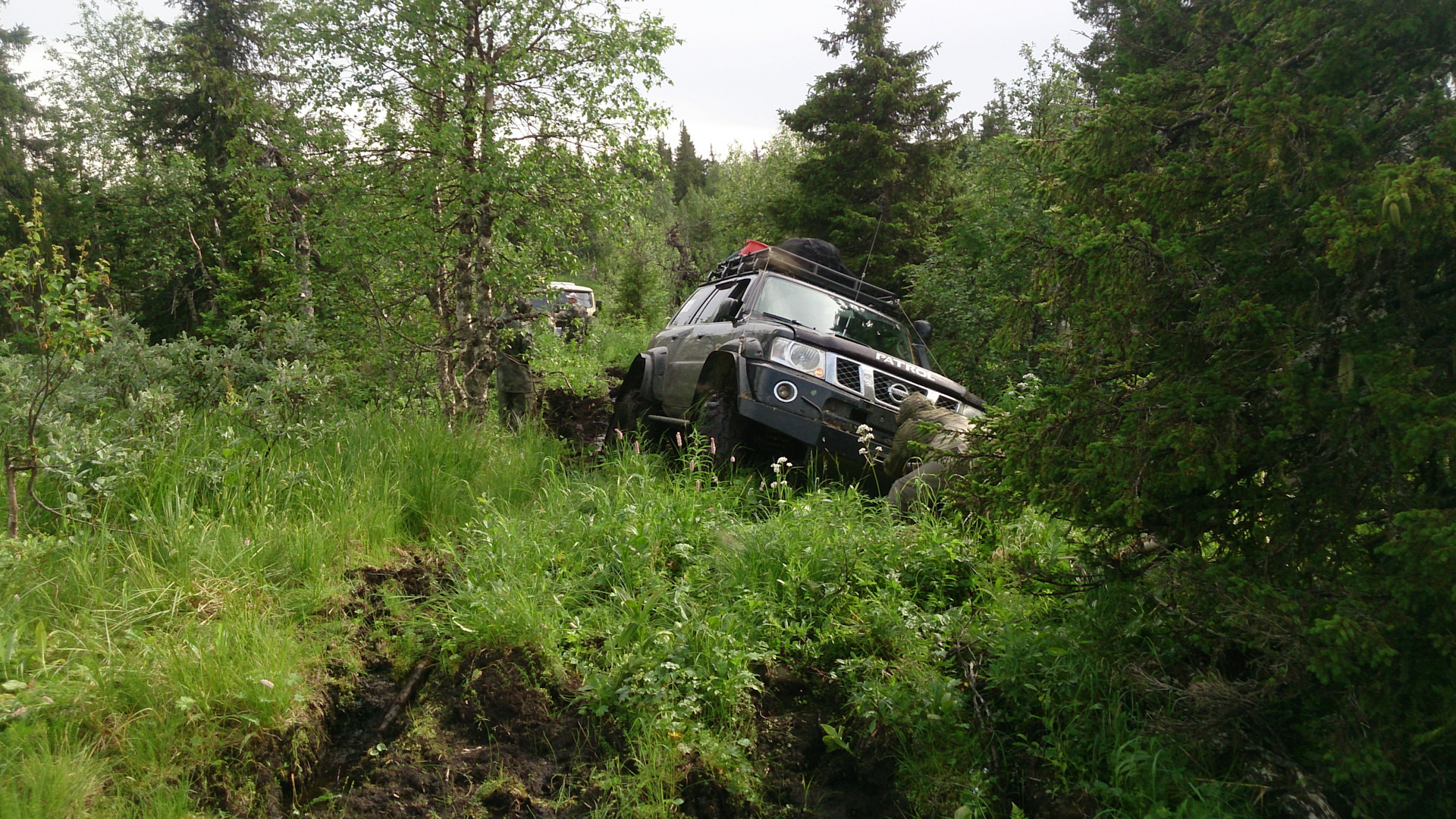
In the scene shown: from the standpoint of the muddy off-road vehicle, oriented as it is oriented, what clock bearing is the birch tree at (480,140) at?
The birch tree is roughly at 5 o'clock from the muddy off-road vehicle.

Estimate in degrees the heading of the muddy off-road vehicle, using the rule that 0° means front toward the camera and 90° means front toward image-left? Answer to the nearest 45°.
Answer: approximately 315°

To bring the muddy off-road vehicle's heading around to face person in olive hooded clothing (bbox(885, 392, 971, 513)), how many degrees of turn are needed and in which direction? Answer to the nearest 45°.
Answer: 0° — it already faces them

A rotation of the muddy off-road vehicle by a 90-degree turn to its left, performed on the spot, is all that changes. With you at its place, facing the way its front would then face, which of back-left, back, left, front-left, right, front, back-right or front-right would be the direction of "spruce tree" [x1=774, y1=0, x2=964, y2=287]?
front-left

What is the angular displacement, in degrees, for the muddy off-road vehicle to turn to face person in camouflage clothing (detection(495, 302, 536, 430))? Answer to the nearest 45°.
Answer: approximately 180°

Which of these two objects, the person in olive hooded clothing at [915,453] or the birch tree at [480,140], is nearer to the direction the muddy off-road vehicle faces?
the person in olive hooded clothing
